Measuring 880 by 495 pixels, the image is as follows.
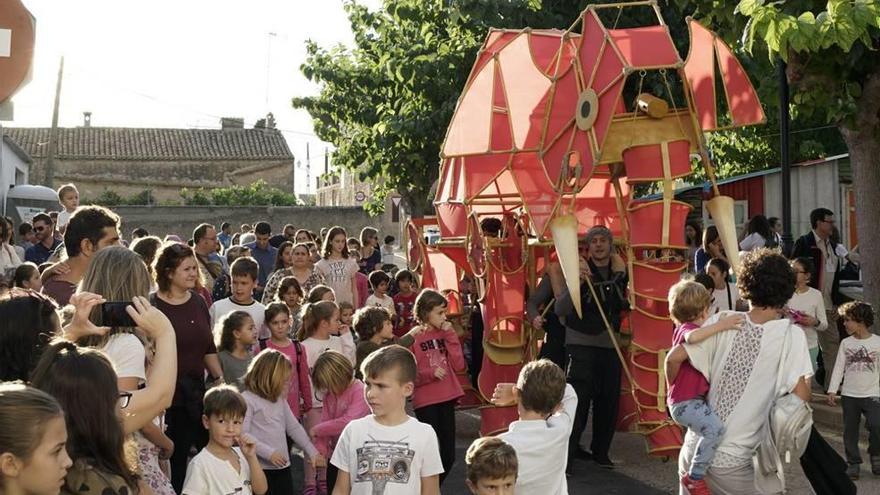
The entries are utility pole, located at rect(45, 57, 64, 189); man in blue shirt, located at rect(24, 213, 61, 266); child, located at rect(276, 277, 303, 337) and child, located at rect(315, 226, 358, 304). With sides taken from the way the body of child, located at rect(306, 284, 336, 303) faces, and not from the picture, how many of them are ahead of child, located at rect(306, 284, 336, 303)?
0

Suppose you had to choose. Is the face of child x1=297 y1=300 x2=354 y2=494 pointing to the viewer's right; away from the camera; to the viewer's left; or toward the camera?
to the viewer's right

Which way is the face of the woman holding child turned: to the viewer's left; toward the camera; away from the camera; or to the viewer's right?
away from the camera

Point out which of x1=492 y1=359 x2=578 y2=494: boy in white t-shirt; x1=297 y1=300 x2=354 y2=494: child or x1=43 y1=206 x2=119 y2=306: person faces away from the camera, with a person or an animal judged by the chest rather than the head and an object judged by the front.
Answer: the boy in white t-shirt

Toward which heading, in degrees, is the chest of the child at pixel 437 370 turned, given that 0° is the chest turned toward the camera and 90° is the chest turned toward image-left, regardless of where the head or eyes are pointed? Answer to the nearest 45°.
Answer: approximately 315°

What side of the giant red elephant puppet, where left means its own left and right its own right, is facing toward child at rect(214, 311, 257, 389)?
right

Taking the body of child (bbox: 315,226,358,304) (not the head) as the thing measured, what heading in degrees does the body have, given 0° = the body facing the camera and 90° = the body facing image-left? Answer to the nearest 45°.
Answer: approximately 0°

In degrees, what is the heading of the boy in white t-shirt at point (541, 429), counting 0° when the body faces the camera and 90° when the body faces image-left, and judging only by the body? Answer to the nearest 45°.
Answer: approximately 180°

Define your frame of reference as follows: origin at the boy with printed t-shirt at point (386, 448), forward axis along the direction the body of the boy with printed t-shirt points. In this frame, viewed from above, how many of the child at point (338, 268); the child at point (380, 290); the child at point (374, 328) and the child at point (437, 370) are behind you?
4

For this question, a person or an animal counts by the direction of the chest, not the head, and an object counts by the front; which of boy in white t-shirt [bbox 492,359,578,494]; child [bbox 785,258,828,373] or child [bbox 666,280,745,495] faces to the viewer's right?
child [bbox 666,280,745,495]

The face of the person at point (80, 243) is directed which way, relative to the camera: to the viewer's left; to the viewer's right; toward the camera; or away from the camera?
to the viewer's right

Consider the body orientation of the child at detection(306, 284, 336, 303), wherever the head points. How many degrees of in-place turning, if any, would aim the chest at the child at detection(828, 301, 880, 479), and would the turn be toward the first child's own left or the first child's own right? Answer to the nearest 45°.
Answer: approximately 45° to the first child's own left

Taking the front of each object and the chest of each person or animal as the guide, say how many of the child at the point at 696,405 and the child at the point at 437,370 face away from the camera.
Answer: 0

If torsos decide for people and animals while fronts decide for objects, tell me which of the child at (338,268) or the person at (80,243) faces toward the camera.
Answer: the child

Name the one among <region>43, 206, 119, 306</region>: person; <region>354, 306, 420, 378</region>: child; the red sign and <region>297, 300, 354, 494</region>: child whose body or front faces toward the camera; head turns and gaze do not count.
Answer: the red sign
